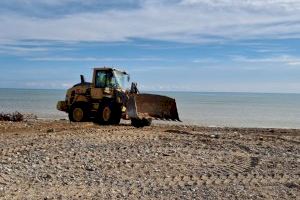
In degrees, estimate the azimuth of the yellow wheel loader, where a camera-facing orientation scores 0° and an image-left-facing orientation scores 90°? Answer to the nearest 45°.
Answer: approximately 315°
